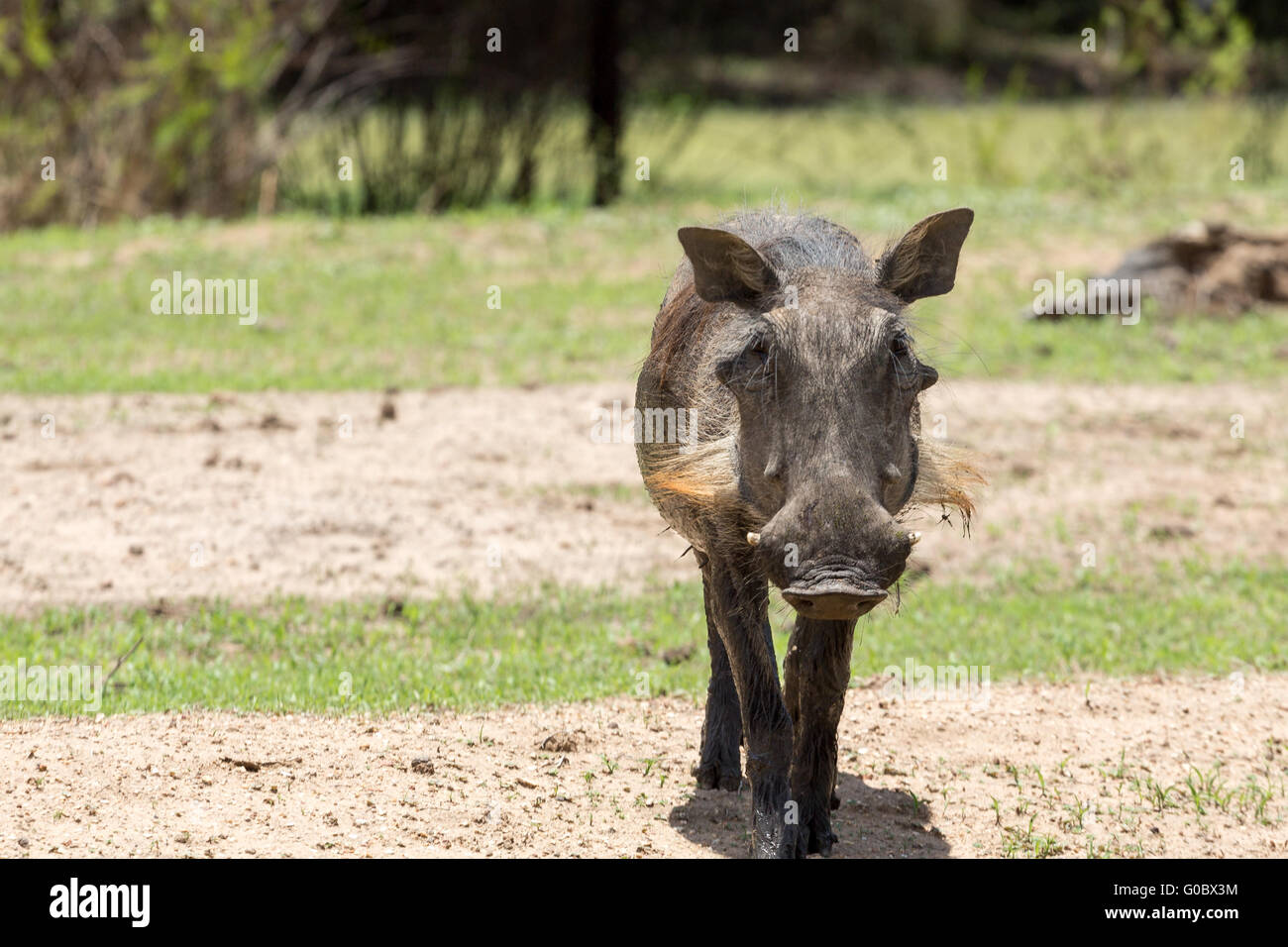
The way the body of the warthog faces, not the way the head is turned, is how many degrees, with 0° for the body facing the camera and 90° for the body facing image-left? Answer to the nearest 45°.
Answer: approximately 0°
